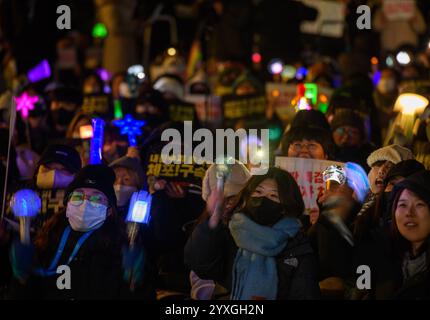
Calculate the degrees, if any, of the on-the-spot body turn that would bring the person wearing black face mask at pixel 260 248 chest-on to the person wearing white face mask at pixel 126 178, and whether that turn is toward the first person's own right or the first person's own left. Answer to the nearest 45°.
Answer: approximately 135° to the first person's own right

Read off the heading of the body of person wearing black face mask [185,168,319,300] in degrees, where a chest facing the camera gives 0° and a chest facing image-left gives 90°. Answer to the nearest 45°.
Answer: approximately 0°

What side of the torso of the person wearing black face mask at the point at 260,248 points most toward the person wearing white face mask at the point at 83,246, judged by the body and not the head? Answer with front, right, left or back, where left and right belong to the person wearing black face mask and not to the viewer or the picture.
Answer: right
